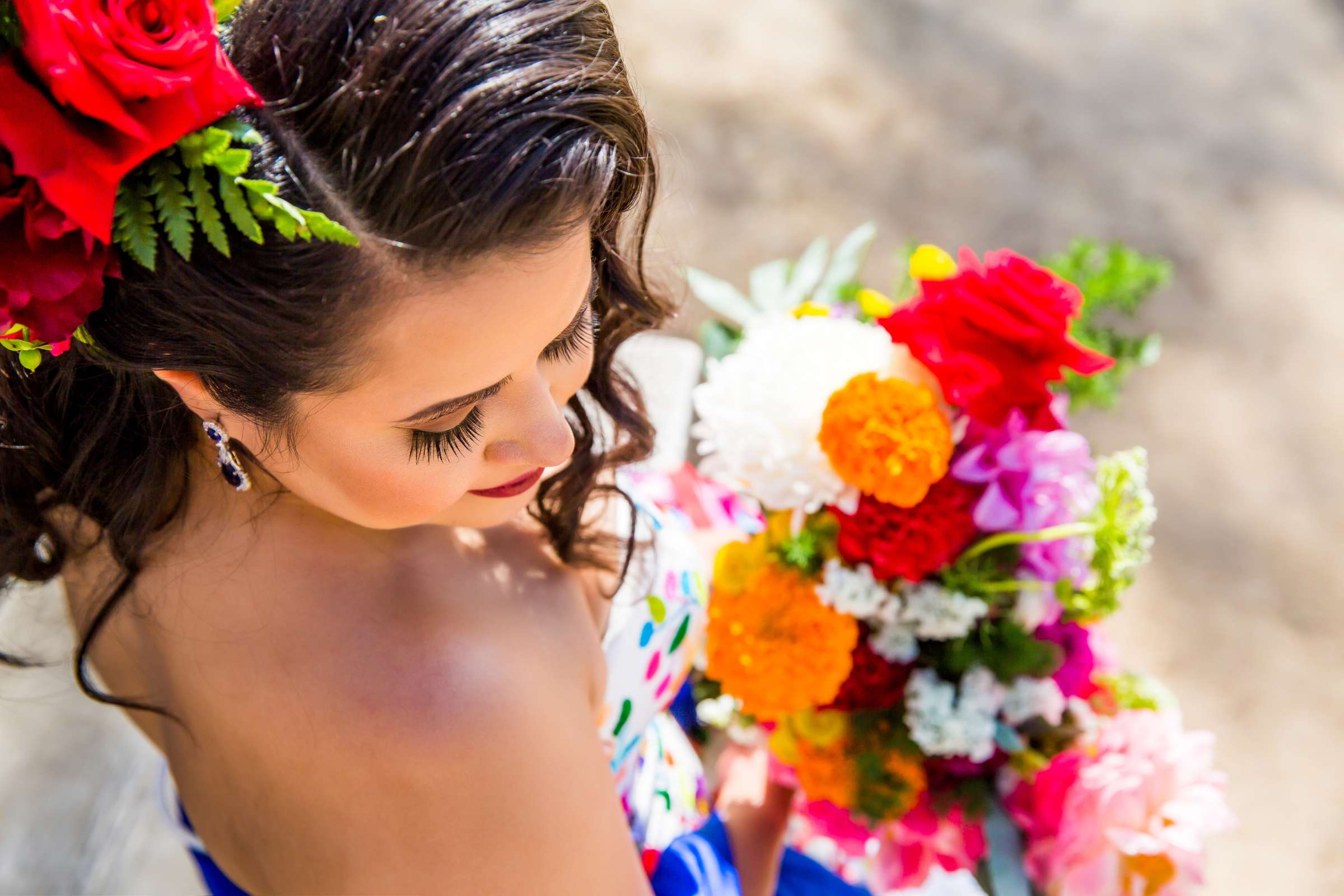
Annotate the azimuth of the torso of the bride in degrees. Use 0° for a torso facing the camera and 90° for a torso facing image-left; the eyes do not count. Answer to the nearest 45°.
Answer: approximately 270°
